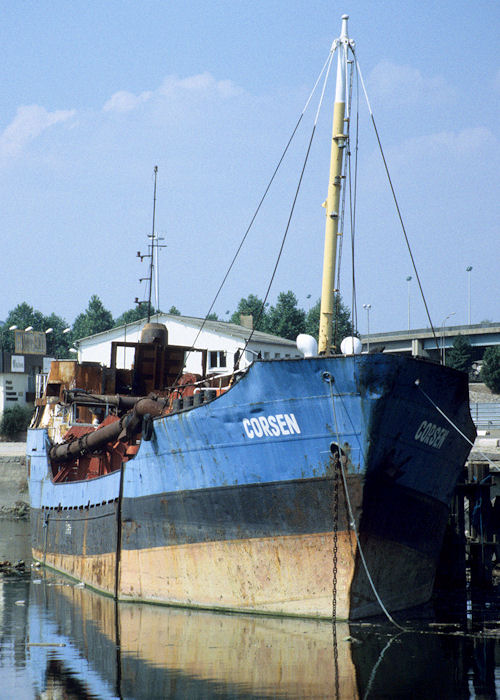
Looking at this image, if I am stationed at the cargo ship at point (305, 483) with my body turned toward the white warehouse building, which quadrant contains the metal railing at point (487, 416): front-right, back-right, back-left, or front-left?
front-right

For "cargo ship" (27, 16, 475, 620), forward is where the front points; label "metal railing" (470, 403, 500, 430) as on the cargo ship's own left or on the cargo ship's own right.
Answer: on the cargo ship's own left

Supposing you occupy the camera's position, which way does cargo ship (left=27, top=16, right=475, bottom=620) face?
facing the viewer and to the right of the viewer

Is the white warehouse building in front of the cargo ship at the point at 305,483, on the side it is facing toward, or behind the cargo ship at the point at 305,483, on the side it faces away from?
behind
